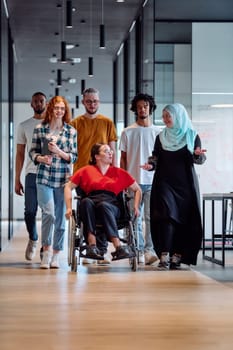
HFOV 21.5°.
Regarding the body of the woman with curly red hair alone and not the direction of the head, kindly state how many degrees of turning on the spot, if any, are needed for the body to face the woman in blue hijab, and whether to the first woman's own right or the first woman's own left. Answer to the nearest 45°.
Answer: approximately 90° to the first woman's own left

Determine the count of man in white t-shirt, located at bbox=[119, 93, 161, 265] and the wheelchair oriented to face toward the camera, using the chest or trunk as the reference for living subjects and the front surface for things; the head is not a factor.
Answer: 2

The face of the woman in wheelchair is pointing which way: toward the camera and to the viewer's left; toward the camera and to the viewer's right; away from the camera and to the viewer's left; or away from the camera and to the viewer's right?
toward the camera and to the viewer's right

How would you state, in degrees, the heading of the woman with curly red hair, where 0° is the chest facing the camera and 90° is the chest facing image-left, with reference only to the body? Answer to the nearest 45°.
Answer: approximately 0°

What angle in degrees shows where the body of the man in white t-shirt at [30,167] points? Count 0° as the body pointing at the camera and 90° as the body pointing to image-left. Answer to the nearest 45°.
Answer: approximately 0°

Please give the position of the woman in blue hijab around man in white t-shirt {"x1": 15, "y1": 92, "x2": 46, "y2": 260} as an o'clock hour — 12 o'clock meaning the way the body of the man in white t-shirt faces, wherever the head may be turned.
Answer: The woman in blue hijab is roughly at 10 o'clock from the man in white t-shirt.
